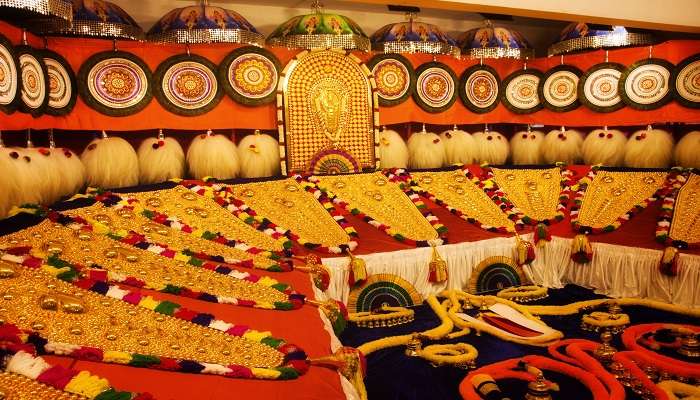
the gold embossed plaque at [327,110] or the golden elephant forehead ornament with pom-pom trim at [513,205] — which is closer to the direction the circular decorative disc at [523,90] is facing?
the golden elephant forehead ornament with pom-pom trim

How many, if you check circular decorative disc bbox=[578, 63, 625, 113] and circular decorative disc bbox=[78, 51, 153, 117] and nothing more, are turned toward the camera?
2

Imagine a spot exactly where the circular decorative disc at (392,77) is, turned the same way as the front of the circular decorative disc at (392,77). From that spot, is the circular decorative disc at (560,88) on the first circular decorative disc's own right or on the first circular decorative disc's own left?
on the first circular decorative disc's own left

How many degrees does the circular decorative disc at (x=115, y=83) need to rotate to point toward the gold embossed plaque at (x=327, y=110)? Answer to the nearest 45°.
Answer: approximately 90° to its left

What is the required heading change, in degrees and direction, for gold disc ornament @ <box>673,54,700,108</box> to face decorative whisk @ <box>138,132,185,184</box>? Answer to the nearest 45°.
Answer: approximately 45° to its right

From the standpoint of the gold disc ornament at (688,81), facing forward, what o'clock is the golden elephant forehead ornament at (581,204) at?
The golden elephant forehead ornament is roughly at 1 o'clock from the gold disc ornament.

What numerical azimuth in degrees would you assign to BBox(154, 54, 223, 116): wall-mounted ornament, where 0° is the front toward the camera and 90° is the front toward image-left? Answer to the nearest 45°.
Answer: approximately 0°

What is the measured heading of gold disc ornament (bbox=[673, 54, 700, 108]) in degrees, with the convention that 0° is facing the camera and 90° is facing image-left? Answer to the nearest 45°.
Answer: approximately 0°

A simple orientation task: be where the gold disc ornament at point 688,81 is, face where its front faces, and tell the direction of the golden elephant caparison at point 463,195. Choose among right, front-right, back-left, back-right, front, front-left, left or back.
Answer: front-right

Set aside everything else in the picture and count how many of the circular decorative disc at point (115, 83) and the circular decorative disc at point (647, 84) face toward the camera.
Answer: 2
